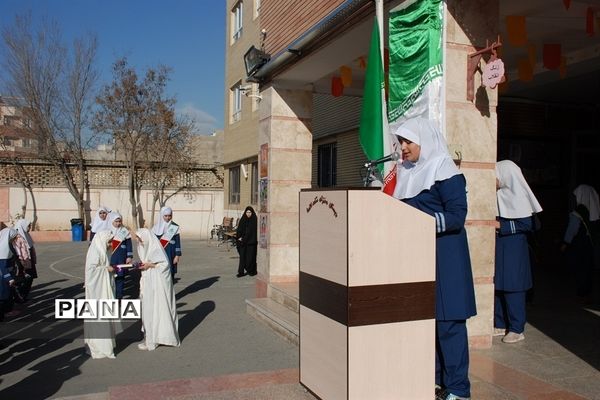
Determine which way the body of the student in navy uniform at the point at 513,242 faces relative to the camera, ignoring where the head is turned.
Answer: to the viewer's left

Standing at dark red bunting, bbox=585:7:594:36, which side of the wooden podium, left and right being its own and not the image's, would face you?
back

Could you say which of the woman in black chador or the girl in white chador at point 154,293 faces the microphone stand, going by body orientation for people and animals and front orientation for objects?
the woman in black chador

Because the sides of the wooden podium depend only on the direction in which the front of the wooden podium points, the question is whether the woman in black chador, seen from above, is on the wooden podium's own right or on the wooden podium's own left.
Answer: on the wooden podium's own right

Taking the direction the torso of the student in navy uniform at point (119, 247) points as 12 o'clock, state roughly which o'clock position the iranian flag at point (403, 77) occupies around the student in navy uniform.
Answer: The iranian flag is roughly at 11 o'clock from the student in navy uniform.

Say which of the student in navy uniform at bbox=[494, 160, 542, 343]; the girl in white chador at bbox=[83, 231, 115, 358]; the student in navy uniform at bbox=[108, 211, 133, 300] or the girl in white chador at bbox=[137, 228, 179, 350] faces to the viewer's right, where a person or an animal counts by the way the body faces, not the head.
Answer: the girl in white chador at bbox=[83, 231, 115, 358]

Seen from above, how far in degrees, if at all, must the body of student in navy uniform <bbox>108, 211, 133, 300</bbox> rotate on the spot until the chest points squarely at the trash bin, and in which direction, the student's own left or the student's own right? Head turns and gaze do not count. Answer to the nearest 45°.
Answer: approximately 180°
